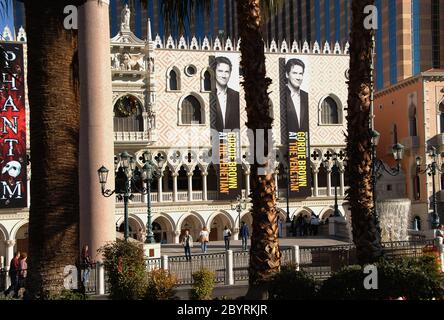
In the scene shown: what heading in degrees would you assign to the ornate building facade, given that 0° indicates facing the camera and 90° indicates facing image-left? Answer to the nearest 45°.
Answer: approximately 0°

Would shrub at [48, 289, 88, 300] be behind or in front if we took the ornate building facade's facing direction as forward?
in front

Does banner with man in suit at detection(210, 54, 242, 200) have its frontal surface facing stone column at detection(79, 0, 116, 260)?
yes

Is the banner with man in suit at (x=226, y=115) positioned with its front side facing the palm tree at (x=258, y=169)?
yes

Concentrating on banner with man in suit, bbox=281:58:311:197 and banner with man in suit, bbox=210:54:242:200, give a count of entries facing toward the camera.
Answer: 2

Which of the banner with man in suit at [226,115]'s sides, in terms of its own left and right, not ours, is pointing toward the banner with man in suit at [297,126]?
left

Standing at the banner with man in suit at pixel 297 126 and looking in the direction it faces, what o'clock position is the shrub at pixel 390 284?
The shrub is roughly at 12 o'clock from the banner with man in suit.

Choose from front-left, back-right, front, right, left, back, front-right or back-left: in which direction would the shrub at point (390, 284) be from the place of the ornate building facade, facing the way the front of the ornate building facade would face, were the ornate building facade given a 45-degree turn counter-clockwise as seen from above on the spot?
front-right

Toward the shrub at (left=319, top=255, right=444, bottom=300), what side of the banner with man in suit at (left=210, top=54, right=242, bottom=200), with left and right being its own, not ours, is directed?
front

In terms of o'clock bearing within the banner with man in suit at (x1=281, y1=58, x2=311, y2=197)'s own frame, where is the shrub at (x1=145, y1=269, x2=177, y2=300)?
The shrub is roughly at 12 o'clock from the banner with man in suit.

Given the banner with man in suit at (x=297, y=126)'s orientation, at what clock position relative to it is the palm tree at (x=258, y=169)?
The palm tree is roughly at 12 o'clock from the banner with man in suit.
